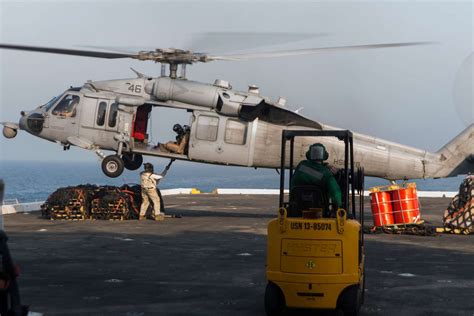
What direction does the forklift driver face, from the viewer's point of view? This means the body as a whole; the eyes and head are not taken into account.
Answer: away from the camera

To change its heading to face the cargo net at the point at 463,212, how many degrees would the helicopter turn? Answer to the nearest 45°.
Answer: approximately 180°

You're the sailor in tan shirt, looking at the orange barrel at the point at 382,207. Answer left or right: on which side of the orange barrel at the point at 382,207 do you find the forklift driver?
right

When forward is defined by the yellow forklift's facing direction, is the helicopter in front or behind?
in front

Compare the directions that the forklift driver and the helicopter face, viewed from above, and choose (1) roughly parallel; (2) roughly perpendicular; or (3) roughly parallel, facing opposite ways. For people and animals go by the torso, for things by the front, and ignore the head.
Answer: roughly perpendicular

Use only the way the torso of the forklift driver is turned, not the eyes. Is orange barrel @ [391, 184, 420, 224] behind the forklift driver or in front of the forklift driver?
in front

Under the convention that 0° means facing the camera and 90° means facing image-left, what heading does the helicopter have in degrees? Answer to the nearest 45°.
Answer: approximately 90°

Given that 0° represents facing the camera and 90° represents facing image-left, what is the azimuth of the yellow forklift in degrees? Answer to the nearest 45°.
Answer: approximately 180°

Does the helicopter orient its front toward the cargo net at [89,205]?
yes

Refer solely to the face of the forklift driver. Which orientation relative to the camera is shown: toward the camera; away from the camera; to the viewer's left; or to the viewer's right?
away from the camera
